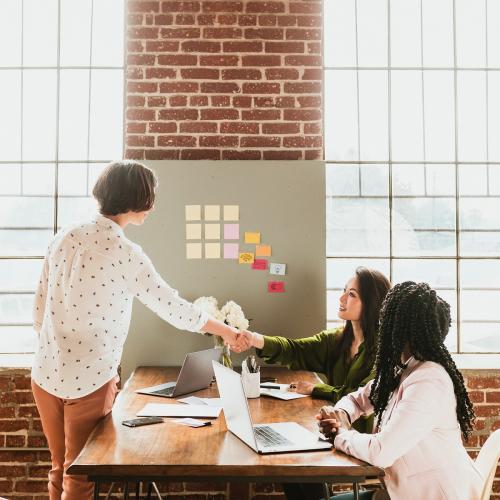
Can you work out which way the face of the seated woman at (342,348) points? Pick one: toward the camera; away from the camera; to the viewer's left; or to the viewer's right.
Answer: to the viewer's left

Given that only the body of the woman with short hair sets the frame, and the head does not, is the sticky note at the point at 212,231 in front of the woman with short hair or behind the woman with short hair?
in front

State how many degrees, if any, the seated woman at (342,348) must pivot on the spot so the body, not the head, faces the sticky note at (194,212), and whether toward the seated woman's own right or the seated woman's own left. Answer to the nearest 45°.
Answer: approximately 90° to the seated woman's own right

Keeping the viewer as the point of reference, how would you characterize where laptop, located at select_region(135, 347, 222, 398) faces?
facing away from the viewer and to the left of the viewer

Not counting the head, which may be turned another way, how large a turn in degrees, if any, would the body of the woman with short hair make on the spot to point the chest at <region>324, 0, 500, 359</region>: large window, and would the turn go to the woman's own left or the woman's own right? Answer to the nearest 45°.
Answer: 0° — they already face it

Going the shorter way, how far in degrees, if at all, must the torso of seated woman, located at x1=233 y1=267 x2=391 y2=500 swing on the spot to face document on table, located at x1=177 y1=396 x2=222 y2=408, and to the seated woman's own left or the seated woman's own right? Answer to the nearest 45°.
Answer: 0° — they already face it

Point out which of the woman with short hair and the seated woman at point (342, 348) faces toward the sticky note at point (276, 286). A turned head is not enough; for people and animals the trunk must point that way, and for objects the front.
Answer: the woman with short hair

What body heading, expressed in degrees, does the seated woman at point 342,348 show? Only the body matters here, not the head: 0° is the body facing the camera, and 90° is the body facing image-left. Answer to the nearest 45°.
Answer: approximately 45°

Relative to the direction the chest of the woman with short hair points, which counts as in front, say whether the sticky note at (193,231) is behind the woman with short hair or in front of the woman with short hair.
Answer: in front

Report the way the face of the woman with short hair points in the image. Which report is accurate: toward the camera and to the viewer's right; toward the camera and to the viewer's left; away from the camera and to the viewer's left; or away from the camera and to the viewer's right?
away from the camera and to the viewer's right

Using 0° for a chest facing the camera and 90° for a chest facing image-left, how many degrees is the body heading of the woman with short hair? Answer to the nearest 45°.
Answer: approximately 225°
